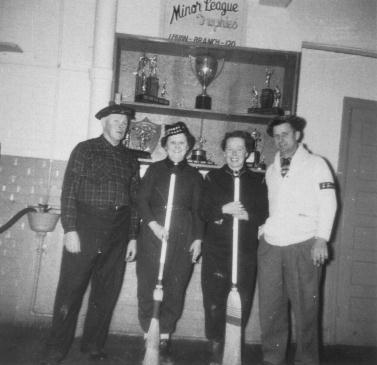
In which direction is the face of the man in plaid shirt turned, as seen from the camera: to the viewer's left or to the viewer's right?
to the viewer's right

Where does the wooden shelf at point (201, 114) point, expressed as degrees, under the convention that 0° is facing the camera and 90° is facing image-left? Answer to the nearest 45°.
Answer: approximately 0°

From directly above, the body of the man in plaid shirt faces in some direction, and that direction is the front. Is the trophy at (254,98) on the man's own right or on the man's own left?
on the man's own left

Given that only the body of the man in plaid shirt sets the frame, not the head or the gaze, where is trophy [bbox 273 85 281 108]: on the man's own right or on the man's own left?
on the man's own left

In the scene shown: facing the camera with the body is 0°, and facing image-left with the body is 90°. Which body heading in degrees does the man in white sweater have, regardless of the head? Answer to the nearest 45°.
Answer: approximately 45°

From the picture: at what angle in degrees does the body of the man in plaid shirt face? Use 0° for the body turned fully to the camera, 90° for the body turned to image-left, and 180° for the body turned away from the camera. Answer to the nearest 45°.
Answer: approximately 315°

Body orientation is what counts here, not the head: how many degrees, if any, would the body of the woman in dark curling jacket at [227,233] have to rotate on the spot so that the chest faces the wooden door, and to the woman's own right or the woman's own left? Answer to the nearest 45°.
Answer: approximately 135° to the woman's own left
